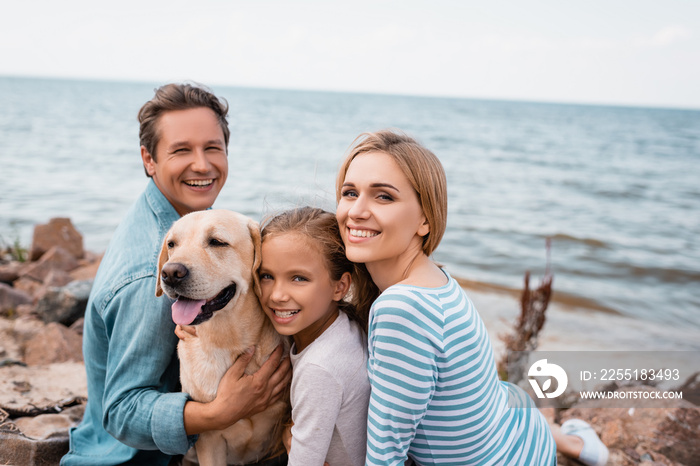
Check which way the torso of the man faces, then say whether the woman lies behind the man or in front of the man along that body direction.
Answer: in front

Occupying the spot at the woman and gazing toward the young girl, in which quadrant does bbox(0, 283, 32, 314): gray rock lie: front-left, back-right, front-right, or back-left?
front-right

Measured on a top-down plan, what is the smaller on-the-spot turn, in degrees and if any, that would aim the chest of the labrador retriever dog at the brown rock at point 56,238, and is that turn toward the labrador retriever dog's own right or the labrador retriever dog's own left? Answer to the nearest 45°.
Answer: approximately 135° to the labrador retriever dog's own right

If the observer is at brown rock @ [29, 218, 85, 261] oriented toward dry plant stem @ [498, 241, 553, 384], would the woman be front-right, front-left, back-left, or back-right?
front-right

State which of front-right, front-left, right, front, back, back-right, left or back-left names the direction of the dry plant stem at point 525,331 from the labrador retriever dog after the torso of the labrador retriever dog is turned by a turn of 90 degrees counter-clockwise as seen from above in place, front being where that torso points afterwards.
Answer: left

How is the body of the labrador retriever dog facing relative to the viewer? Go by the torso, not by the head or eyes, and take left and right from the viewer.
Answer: facing the viewer and to the left of the viewer
